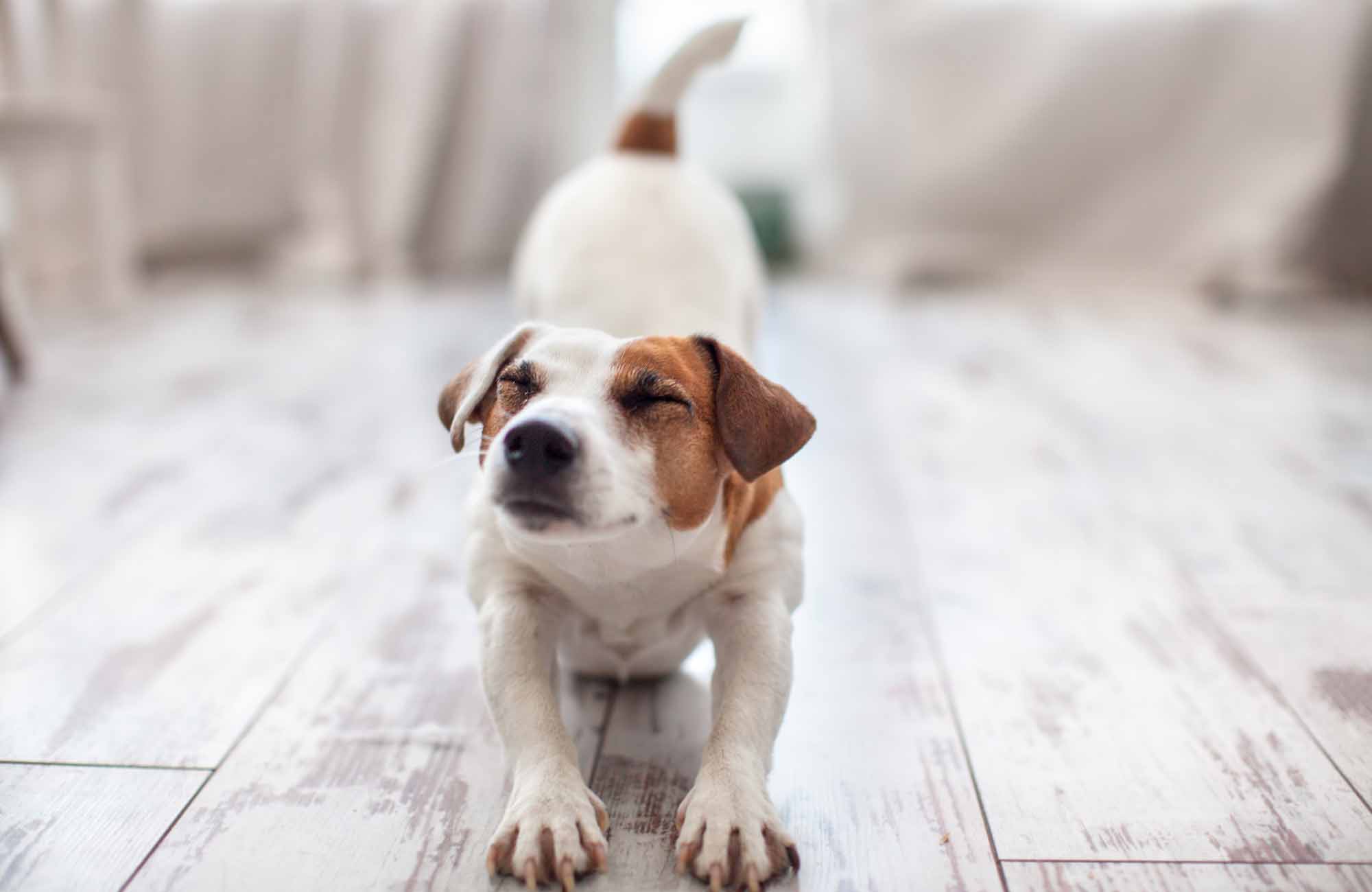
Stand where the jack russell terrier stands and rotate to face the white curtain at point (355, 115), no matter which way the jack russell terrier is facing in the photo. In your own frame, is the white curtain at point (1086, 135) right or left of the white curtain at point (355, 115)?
right

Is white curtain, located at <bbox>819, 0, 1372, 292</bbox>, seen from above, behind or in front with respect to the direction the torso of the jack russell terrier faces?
behind

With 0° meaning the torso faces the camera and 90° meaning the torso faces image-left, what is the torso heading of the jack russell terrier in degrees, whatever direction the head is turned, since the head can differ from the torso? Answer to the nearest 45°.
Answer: approximately 0°

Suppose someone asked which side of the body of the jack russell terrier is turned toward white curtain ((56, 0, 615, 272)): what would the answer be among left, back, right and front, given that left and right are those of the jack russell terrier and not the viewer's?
back
